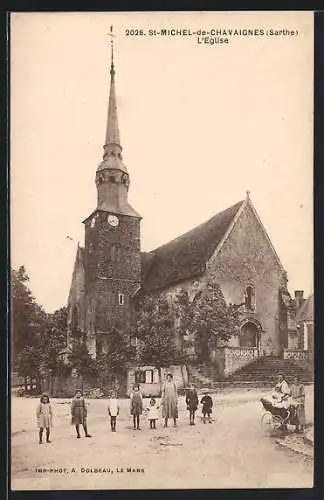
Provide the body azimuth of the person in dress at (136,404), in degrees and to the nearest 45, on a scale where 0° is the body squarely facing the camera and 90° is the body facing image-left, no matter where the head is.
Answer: approximately 0°
